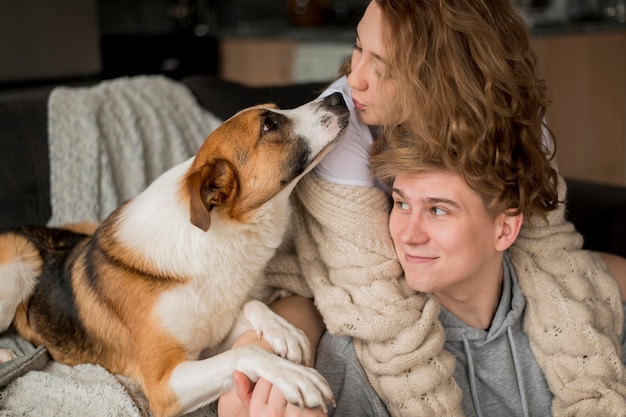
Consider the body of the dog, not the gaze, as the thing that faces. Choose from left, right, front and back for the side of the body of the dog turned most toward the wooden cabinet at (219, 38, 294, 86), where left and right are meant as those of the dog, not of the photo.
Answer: left

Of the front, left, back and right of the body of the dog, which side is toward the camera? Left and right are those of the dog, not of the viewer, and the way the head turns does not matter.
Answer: right

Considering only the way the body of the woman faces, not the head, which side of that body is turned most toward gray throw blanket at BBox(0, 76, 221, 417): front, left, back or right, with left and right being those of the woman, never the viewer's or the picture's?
right

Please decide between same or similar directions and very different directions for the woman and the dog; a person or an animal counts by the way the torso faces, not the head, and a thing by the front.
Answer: very different directions

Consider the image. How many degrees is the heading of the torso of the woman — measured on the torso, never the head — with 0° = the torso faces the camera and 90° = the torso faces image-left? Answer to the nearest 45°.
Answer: approximately 45°

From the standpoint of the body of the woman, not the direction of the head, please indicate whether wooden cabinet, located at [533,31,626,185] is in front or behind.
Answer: behind

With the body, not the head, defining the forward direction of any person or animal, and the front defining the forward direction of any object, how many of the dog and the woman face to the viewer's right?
1

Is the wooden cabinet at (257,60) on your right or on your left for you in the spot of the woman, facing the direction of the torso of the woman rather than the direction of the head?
on your right
